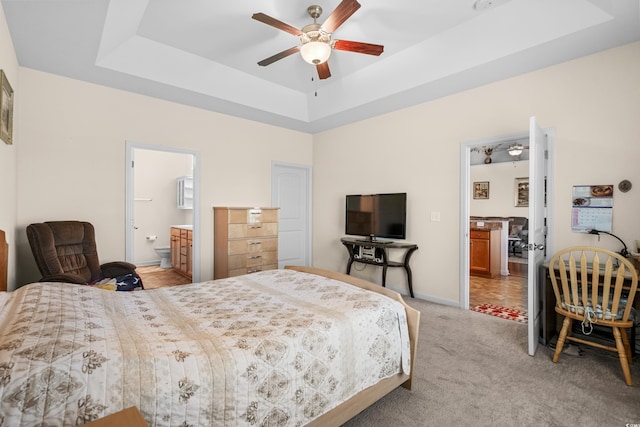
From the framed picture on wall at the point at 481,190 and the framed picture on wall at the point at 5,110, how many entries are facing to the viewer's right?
1

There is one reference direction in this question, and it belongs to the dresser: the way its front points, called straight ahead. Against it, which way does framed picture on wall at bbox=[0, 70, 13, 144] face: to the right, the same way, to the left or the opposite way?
to the left

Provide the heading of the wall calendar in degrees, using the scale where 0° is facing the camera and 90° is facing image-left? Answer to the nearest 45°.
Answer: approximately 0°

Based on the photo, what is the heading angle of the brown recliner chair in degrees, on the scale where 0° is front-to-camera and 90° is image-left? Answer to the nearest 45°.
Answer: approximately 315°

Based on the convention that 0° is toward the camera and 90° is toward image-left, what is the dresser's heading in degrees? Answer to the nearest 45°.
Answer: approximately 315°

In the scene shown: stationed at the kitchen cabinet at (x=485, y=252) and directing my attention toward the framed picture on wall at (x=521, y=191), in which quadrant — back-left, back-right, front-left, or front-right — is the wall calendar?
back-right

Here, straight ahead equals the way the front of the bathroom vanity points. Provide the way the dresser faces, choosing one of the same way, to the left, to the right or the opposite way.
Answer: to the left

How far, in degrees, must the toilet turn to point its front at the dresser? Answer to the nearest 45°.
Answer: approximately 135° to its left
